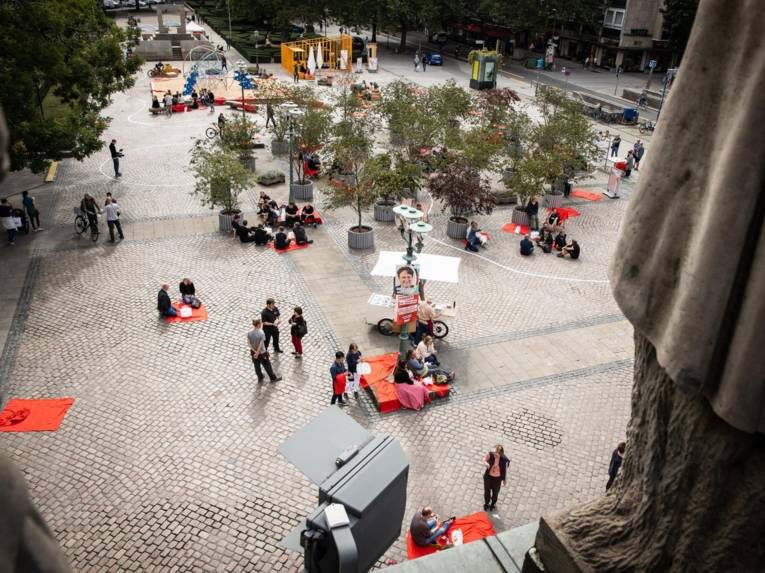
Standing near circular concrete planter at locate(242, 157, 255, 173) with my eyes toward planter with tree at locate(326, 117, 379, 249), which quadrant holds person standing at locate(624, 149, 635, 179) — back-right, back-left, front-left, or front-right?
front-left

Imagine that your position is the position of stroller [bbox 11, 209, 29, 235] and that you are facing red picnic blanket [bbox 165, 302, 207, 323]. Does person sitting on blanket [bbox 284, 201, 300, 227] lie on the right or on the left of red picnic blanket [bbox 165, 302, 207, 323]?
left

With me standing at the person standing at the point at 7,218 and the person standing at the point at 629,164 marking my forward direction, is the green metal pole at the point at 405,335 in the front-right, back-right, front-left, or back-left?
front-right

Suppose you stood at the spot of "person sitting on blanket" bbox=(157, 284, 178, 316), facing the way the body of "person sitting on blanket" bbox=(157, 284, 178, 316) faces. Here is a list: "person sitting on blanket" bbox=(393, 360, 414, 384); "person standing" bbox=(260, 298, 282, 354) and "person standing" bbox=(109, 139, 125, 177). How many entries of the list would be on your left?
1

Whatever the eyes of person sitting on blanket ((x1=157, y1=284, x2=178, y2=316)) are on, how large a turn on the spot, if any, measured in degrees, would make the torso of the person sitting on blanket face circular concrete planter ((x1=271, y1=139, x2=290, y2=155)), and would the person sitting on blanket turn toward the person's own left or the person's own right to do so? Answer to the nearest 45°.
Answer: approximately 90° to the person's own left

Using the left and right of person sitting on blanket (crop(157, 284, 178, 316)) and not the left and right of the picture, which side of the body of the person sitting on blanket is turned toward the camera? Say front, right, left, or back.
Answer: right

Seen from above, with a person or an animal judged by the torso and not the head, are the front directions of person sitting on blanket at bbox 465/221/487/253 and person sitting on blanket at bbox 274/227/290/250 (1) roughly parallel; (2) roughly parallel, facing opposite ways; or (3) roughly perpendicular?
roughly perpendicular

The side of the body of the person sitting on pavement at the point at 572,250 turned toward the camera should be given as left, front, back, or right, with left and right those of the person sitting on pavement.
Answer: left

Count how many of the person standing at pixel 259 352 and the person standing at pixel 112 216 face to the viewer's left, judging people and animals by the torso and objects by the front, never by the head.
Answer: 1
